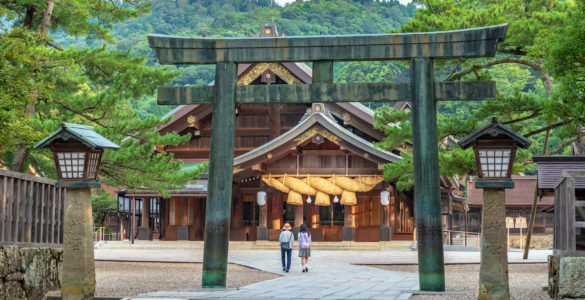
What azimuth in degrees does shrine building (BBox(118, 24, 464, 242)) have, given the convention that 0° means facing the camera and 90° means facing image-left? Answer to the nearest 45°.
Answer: approximately 0°

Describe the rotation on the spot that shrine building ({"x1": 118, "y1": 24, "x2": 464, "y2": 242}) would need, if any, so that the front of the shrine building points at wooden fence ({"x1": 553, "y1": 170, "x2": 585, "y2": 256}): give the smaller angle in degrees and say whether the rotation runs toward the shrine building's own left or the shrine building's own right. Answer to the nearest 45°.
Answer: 0° — it already faces it

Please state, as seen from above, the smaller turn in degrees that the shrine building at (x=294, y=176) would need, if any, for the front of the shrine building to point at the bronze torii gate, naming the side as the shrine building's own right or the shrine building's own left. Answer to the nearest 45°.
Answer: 0° — it already faces it

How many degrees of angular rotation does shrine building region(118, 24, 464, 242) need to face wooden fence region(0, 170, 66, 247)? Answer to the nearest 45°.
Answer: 0° — it already faces it

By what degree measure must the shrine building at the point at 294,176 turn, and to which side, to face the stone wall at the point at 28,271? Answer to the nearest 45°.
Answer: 0° — it already faces it

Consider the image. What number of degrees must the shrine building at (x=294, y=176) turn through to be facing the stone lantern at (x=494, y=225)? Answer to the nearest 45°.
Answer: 0° — it already faces it

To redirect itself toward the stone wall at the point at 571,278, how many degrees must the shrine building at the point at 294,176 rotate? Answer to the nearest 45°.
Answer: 0° — it already faces it
